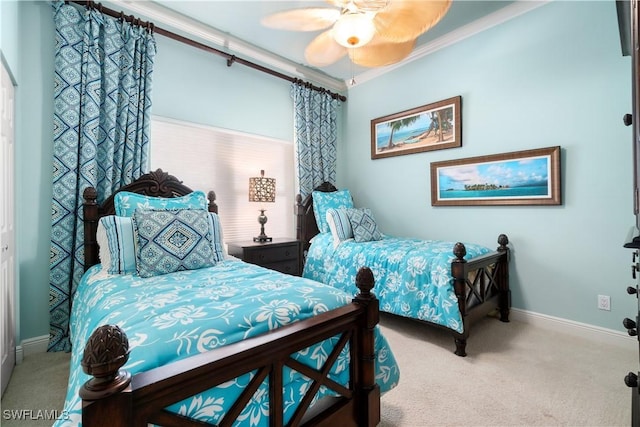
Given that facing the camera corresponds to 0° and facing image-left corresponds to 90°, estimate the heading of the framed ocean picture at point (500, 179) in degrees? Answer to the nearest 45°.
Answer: approximately 45°

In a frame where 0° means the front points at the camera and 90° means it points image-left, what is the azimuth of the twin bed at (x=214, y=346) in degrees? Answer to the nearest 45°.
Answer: approximately 315°

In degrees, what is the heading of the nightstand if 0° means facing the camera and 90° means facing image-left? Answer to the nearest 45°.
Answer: approximately 315°

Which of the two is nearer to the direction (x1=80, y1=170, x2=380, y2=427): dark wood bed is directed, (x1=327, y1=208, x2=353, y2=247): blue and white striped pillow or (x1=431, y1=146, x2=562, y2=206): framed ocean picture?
the framed ocean picture

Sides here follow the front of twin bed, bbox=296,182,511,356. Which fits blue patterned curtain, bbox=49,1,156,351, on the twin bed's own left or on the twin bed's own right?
on the twin bed's own right

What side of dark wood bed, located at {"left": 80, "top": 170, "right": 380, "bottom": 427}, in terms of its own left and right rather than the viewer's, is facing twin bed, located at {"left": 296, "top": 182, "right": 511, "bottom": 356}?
left

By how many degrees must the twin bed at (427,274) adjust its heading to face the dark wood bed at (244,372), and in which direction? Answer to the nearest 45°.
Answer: approximately 45° to its right

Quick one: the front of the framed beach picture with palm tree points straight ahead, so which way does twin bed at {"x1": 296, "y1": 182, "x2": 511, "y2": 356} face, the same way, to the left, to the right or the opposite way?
to the left

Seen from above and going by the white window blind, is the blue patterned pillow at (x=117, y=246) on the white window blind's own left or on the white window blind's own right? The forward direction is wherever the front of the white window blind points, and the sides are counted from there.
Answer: on the white window blind's own right

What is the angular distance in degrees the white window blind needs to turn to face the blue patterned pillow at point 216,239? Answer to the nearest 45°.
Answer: approximately 45° to its right
